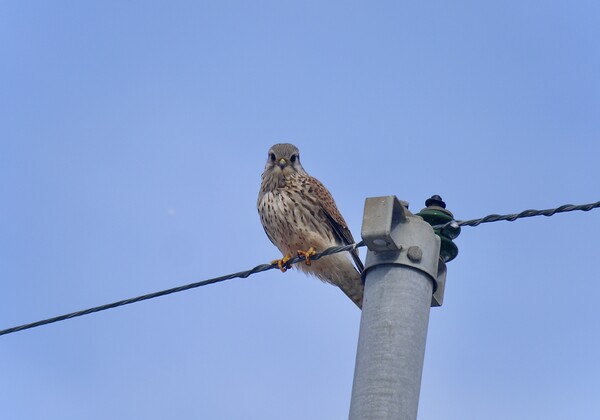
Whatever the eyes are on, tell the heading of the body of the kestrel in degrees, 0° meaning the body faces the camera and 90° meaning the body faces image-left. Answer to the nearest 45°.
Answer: approximately 45°

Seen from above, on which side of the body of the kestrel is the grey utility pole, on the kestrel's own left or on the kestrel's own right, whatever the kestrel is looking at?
on the kestrel's own left
